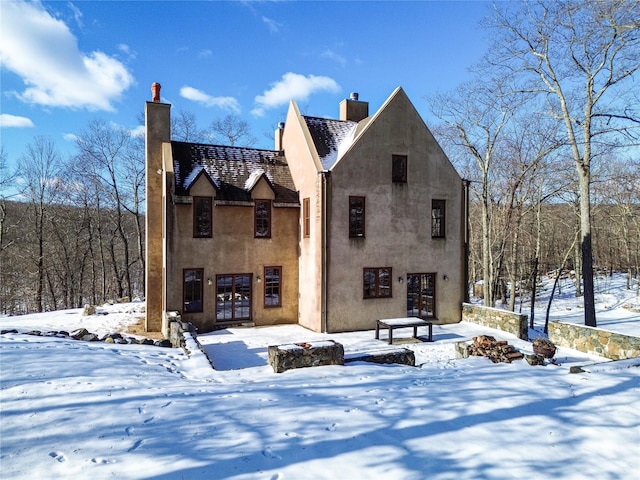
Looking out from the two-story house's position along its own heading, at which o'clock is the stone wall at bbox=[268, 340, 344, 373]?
The stone wall is roughly at 12 o'clock from the two-story house.

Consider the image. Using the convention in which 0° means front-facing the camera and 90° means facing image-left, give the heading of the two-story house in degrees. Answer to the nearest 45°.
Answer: approximately 0°

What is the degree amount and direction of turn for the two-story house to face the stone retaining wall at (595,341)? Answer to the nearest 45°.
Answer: approximately 45° to its left

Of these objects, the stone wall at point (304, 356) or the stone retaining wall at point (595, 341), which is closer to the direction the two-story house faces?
the stone wall

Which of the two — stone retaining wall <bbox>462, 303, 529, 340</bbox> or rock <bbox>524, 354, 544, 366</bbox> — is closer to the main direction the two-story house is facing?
the rock

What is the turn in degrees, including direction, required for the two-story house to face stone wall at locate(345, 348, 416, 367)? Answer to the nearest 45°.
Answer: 0° — it already faces it

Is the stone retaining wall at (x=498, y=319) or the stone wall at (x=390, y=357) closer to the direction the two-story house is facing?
the stone wall

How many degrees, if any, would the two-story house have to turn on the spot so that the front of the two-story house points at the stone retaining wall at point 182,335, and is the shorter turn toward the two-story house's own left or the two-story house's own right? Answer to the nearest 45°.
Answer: approximately 45° to the two-story house's own right
